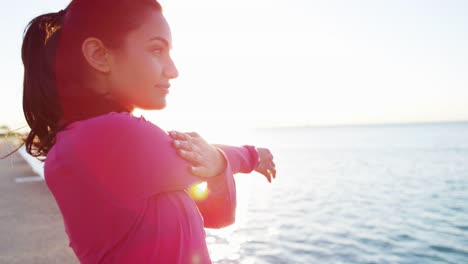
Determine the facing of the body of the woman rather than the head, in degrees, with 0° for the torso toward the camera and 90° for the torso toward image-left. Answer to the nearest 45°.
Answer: approximately 270°

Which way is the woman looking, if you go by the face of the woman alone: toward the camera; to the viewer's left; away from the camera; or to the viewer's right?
to the viewer's right
